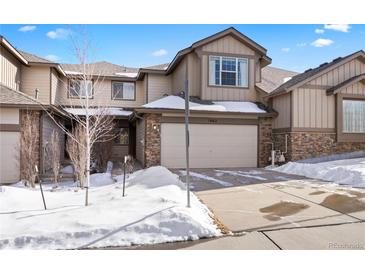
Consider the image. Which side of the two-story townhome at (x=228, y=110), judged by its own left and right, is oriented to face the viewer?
front

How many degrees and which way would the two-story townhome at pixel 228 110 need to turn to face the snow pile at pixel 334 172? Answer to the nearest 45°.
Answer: approximately 45° to its left
